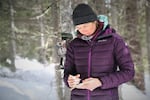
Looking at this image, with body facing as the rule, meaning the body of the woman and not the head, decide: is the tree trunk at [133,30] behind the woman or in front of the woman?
behind

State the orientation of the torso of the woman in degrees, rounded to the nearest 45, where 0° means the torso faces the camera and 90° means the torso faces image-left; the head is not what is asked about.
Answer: approximately 45°
